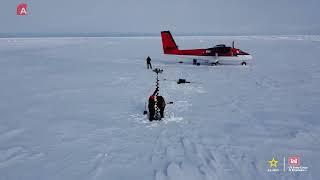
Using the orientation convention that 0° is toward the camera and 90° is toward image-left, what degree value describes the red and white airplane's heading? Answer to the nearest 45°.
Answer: approximately 270°
